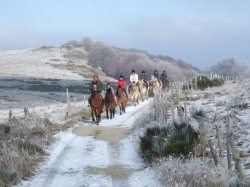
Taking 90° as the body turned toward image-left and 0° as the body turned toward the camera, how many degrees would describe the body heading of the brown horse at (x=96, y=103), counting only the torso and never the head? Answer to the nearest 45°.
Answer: approximately 0°

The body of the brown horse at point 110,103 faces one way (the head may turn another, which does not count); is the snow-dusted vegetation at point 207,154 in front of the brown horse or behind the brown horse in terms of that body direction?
in front

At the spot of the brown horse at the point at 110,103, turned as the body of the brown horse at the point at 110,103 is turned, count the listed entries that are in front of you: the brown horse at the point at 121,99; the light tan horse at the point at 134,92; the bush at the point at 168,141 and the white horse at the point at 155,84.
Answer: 1

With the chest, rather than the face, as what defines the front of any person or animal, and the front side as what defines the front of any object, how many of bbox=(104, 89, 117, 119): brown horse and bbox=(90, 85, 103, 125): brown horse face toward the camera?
2

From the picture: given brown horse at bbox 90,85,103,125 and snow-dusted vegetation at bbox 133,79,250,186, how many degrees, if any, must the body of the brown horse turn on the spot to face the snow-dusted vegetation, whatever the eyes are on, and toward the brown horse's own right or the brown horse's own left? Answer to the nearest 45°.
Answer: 0° — it already faces it

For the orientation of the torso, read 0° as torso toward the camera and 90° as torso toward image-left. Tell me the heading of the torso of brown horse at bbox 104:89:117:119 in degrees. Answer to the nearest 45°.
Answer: approximately 0°

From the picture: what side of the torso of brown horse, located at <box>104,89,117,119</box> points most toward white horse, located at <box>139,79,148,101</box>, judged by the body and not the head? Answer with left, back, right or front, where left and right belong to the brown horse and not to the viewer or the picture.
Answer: back

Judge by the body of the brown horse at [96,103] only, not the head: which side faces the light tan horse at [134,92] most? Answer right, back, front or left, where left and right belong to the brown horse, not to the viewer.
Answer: back

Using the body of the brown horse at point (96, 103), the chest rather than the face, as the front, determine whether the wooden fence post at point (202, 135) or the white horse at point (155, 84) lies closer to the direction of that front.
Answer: the wooden fence post

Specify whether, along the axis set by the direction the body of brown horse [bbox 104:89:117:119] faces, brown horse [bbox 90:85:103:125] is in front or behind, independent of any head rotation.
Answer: in front
